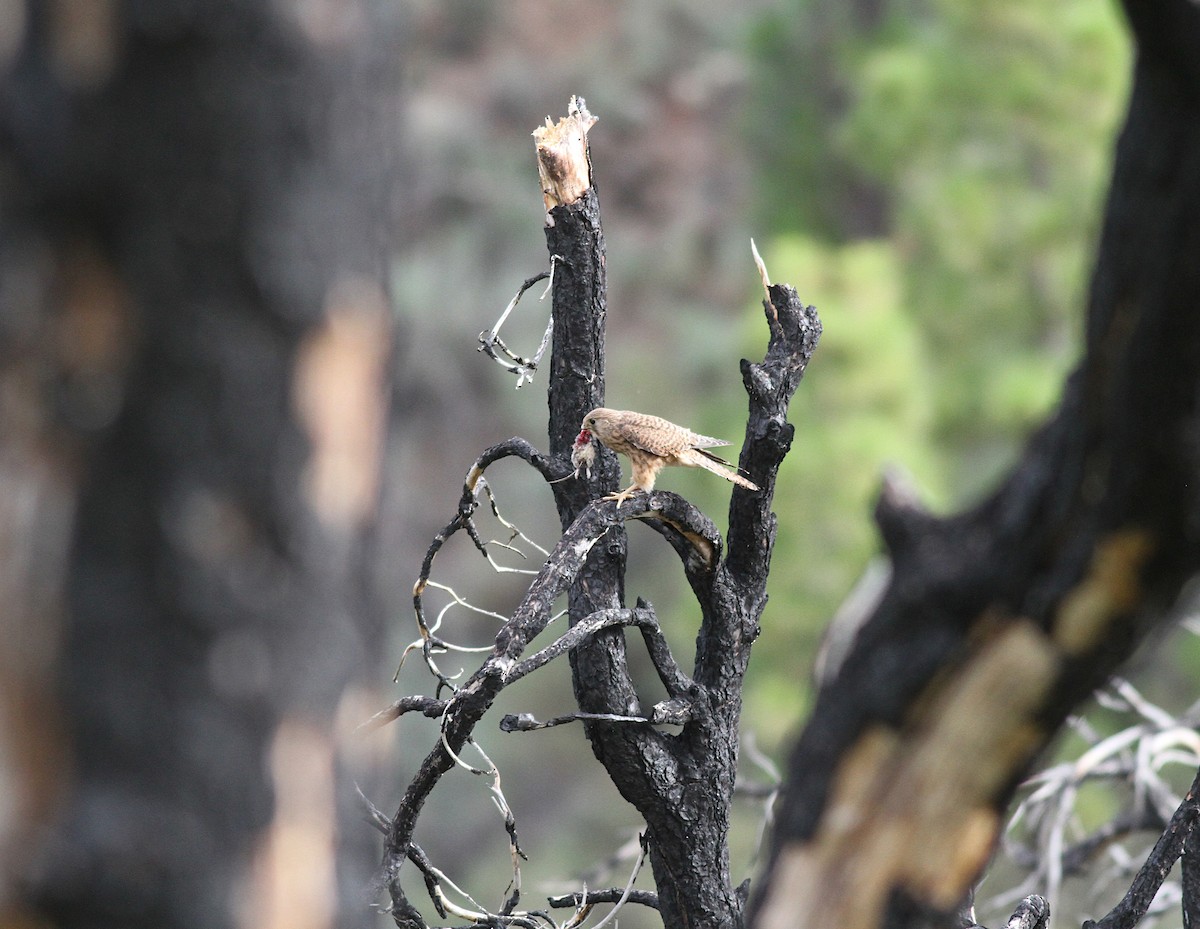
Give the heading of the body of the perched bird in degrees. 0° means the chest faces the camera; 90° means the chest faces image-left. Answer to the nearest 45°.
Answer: approximately 90°
